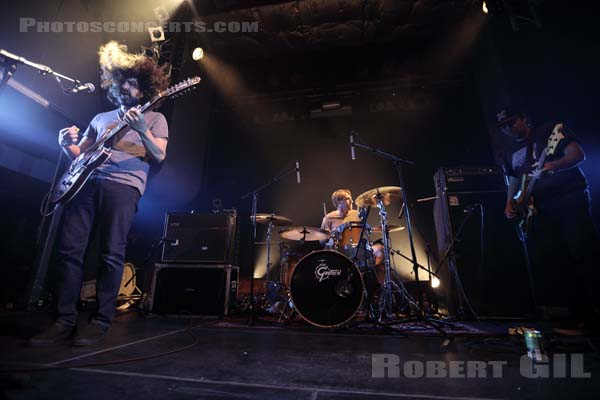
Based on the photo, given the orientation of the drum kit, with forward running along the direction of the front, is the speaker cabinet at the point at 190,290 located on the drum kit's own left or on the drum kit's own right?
on the drum kit's own right

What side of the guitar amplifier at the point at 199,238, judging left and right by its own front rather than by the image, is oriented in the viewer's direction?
front

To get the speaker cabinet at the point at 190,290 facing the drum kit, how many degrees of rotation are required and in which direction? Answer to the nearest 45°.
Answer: approximately 45° to its left

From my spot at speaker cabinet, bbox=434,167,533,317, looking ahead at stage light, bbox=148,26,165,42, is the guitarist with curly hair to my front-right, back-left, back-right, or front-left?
front-left

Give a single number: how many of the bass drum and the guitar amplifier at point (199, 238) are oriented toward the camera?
2

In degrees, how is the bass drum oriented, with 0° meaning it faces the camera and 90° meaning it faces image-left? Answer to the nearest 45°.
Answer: approximately 0°

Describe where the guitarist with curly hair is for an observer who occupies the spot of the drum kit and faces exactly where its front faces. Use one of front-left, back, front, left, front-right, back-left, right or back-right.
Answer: front-right

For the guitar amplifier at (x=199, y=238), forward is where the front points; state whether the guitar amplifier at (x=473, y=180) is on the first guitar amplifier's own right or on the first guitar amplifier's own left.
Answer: on the first guitar amplifier's own left

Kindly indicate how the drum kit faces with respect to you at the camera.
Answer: facing the viewer

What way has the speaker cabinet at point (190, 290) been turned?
toward the camera
